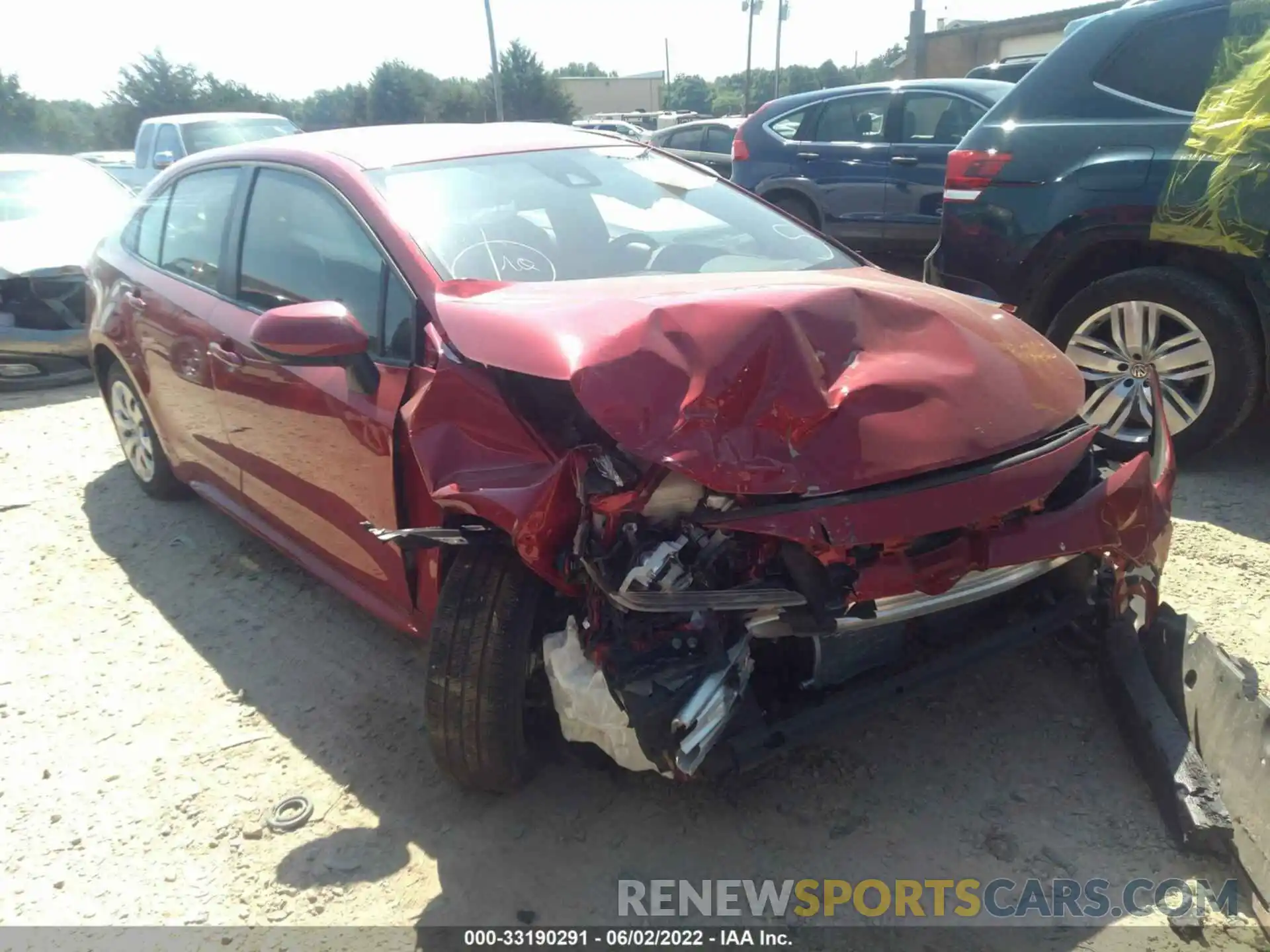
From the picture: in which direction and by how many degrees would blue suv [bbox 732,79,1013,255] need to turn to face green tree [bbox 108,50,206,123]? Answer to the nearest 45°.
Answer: approximately 135° to its left

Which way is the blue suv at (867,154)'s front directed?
to the viewer's right

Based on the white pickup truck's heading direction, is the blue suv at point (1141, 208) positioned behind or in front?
in front

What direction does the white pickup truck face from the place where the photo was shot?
facing the viewer and to the right of the viewer

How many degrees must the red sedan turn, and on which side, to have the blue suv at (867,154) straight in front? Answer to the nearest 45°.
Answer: approximately 135° to its left

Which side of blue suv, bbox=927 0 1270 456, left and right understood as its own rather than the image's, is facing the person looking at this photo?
right

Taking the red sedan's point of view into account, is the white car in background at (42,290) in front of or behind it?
behind

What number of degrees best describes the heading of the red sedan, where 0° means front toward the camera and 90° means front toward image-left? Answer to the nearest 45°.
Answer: approximately 315°

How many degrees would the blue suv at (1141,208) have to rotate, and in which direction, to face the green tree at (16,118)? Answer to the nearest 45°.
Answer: approximately 135° to its left

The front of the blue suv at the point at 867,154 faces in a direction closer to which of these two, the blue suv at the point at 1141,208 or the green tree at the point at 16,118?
the blue suv

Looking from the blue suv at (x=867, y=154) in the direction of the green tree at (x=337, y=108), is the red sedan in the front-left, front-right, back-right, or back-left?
back-left
